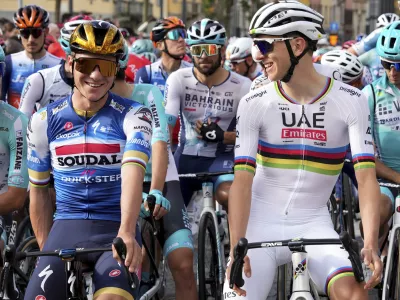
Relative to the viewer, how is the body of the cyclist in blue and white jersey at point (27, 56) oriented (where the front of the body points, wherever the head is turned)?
toward the camera

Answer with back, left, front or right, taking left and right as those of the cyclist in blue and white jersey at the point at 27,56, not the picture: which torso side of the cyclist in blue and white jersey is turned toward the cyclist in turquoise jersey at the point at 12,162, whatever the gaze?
front

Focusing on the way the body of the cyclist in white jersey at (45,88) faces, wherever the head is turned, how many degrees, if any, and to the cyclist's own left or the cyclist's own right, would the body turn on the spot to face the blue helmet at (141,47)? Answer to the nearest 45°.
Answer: approximately 135° to the cyclist's own left

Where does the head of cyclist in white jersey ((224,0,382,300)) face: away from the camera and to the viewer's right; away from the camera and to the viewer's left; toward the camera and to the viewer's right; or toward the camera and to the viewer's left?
toward the camera and to the viewer's left

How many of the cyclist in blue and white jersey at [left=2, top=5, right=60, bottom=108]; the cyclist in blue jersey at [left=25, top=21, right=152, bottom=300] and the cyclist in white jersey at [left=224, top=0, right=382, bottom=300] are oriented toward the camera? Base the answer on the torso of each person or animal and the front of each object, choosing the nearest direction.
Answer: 3

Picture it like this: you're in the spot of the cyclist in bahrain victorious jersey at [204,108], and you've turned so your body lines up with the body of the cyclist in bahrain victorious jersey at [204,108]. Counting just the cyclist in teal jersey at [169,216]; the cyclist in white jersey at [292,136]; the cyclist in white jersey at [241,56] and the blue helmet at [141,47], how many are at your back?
2

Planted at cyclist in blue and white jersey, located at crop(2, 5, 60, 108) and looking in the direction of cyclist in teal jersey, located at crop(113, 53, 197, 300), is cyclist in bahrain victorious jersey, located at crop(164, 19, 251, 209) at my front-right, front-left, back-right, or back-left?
front-left

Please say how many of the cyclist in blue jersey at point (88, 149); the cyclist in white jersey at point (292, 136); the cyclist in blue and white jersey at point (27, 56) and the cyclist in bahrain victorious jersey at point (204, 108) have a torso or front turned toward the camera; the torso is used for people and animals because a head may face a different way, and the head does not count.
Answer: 4

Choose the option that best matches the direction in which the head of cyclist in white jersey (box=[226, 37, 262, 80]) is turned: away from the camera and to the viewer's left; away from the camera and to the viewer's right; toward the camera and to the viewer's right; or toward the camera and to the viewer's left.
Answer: toward the camera and to the viewer's left

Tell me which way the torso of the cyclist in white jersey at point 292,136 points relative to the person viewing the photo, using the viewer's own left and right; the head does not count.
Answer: facing the viewer

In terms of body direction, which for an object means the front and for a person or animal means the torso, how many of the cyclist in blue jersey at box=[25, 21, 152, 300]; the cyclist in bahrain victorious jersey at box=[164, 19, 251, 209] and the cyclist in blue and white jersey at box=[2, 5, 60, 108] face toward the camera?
3

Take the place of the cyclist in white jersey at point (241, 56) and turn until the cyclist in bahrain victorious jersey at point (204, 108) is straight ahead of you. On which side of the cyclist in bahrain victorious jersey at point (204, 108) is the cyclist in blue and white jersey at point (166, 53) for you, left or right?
right

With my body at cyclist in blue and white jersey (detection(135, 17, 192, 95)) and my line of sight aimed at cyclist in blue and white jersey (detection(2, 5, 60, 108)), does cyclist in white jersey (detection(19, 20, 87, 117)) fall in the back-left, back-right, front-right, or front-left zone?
front-left
